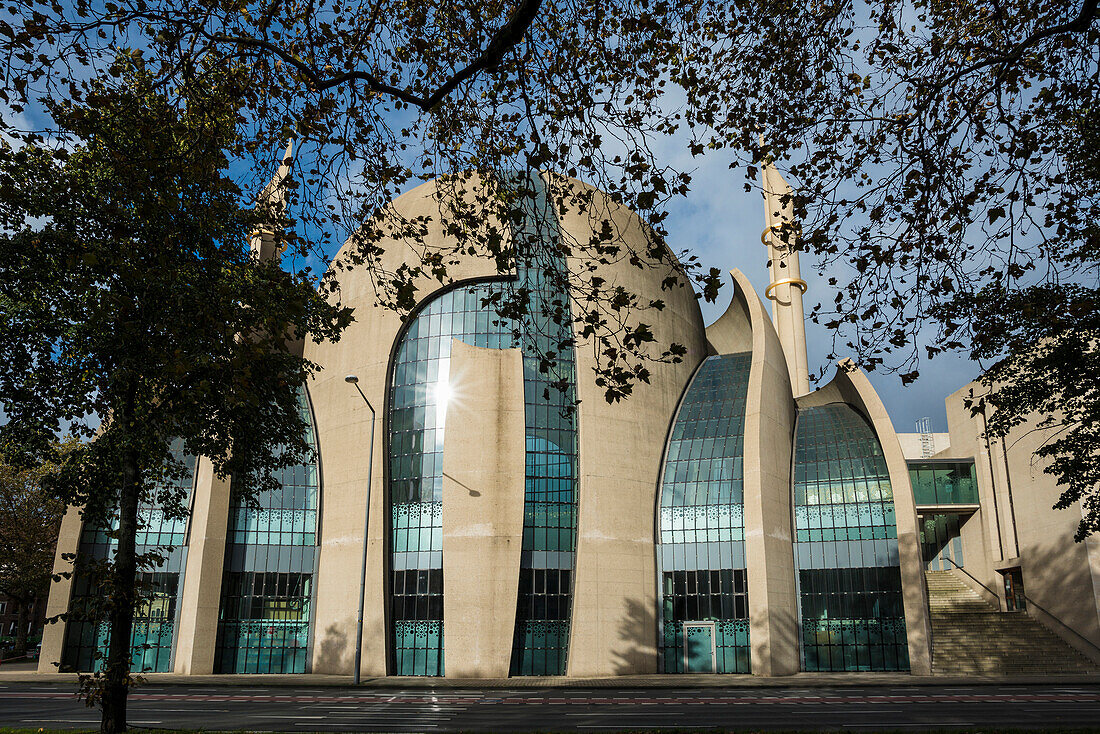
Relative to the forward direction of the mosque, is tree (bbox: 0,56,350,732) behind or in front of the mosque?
in front

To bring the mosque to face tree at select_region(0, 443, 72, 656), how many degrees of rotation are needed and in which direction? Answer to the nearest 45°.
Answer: approximately 135° to its right

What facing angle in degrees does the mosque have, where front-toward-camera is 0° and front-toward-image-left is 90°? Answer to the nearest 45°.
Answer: approximately 0°
